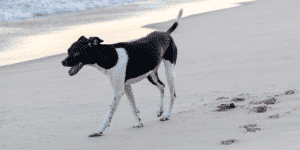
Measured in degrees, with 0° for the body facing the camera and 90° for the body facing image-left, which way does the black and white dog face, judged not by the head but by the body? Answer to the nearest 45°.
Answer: approximately 45°
